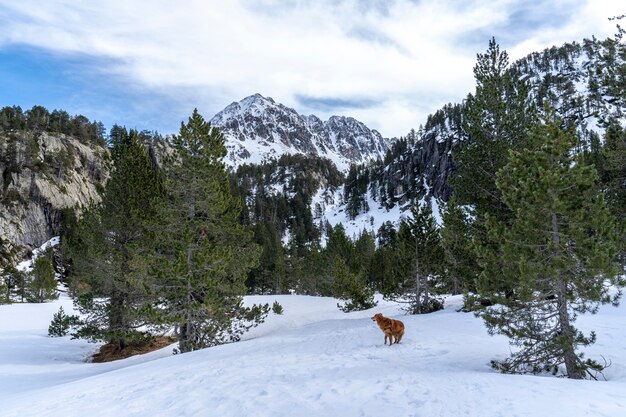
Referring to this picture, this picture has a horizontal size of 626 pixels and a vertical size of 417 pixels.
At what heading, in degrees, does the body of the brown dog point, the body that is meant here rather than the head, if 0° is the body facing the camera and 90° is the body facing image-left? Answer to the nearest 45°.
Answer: approximately 45°

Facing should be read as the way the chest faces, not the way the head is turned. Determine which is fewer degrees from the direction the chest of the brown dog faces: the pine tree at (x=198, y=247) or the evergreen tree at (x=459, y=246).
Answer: the pine tree

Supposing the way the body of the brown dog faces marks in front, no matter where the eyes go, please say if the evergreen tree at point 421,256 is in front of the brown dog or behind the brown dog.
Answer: behind

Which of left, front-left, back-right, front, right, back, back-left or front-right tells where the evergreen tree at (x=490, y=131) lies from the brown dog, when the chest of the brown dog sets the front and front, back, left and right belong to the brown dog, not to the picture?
back
